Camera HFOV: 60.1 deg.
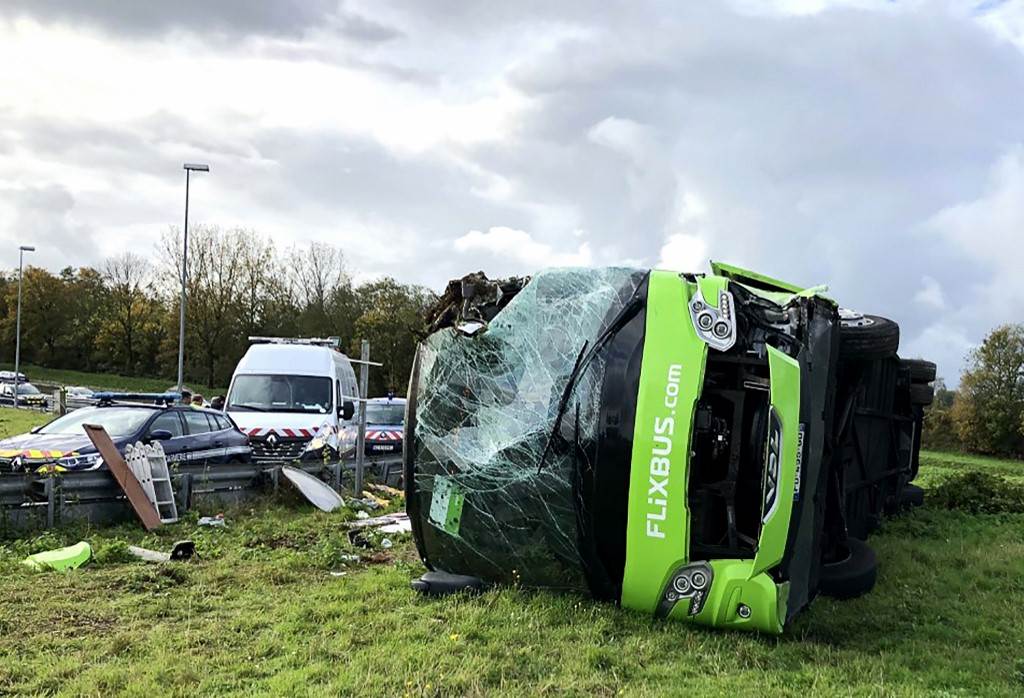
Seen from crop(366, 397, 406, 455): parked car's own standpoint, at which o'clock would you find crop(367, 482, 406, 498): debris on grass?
The debris on grass is roughly at 12 o'clock from the parked car.

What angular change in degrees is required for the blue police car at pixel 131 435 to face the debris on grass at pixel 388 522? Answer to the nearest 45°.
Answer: approximately 90° to its left

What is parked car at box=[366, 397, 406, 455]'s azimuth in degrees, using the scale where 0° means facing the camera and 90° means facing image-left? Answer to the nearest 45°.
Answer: approximately 0°

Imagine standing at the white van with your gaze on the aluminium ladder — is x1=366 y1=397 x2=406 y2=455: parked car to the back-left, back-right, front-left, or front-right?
back-left

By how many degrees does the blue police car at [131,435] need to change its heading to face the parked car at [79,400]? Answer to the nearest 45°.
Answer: approximately 135° to its right

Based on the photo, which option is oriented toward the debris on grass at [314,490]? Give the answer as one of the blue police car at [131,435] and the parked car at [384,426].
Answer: the parked car

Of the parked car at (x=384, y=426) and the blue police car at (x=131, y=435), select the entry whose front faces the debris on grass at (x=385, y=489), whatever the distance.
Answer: the parked car

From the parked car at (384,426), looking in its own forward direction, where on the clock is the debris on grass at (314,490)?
The debris on grass is roughly at 12 o'clock from the parked car.

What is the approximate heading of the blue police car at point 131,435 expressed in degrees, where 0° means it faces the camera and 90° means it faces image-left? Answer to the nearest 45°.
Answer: approximately 45°

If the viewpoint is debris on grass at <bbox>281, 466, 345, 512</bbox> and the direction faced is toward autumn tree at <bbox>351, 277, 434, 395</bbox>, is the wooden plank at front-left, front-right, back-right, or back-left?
back-left

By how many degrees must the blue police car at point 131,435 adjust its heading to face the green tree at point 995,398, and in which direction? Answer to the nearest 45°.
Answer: approximately 180°
